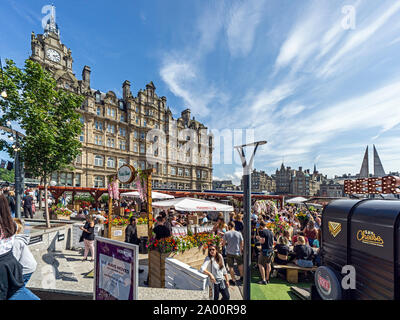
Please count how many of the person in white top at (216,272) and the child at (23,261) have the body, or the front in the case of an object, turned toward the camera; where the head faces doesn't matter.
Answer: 1

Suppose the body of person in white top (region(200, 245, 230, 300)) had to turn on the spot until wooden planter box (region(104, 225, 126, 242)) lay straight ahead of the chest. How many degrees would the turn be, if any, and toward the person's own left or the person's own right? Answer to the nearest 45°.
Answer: approximately 135° to the person's own right

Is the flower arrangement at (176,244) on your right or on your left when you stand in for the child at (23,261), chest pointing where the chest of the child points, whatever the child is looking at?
on your right

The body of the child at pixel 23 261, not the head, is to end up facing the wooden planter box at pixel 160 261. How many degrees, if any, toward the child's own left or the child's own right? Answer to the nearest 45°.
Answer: approximately 90° to the child's own right

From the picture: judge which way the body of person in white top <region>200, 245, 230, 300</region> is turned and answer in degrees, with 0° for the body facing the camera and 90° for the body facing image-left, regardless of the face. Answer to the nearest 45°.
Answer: approximately 0°
